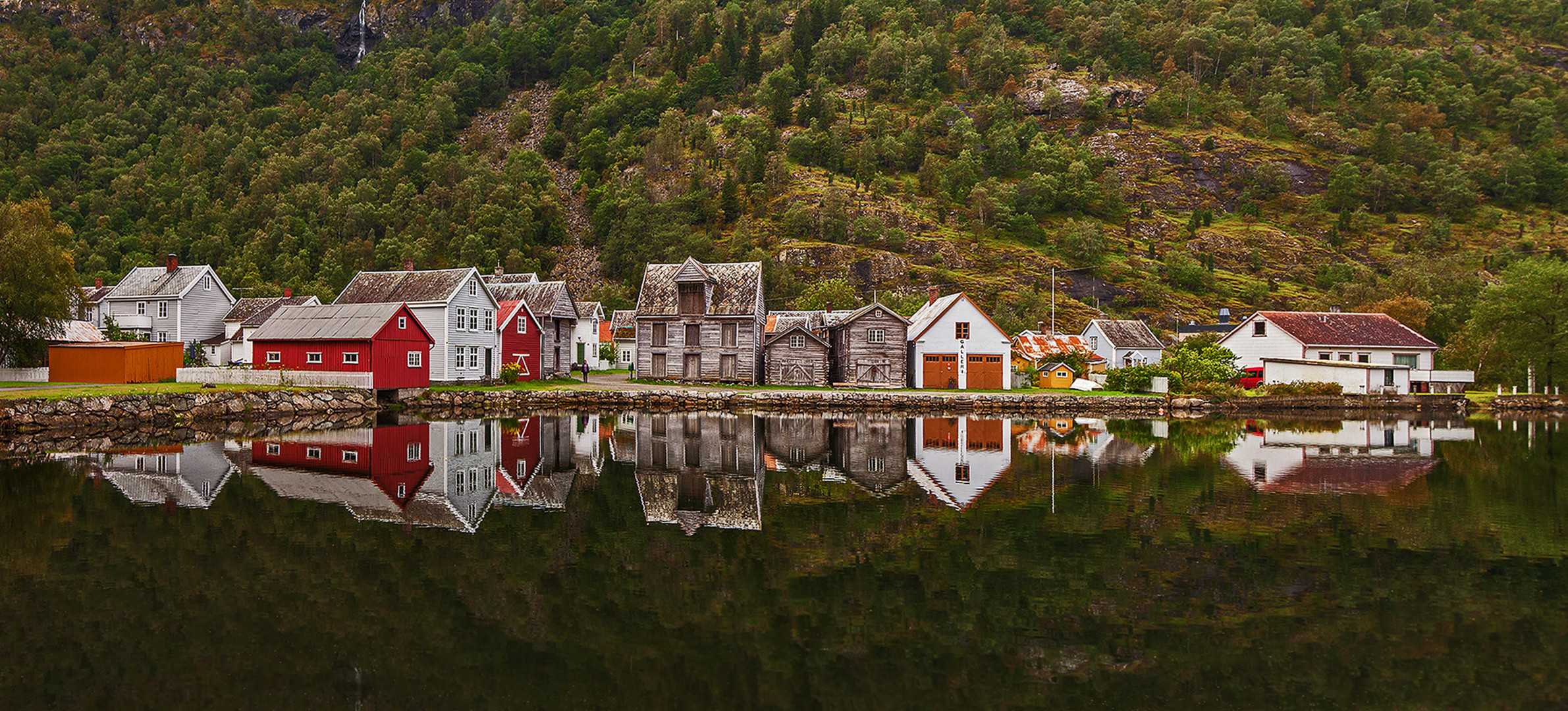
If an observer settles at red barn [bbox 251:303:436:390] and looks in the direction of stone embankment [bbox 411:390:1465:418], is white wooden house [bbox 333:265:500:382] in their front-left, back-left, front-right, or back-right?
front-left

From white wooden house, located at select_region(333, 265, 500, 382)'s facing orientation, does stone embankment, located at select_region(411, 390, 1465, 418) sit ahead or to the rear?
ahead

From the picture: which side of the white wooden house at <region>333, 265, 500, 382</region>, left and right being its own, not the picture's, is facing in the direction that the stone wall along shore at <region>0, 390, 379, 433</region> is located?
right

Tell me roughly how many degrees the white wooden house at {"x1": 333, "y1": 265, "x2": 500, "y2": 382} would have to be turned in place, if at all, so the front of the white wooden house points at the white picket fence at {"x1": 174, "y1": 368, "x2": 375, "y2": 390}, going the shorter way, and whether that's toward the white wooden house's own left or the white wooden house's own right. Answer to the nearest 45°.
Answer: approximately 90° to the white wooden house's own right

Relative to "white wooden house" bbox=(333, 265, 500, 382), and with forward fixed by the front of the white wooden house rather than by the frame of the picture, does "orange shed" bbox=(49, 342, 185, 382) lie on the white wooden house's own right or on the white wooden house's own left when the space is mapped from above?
on the white wooden house's own right

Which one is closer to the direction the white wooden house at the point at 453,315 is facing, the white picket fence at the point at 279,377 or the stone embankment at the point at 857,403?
the stone embankment

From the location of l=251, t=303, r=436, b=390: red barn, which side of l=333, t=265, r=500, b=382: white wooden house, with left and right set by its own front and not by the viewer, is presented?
right

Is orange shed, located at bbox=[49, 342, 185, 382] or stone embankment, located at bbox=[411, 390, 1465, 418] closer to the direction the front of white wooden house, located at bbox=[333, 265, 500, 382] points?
the stone embankment

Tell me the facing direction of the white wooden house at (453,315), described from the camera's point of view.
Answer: facing the viewer and to the right of the viewer
